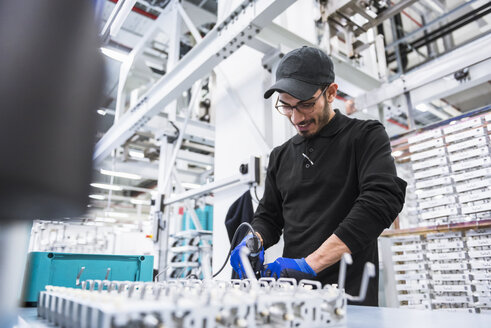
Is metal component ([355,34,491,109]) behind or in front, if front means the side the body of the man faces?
behind

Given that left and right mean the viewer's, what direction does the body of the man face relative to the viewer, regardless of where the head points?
facing the viewer and to the left of the viewer

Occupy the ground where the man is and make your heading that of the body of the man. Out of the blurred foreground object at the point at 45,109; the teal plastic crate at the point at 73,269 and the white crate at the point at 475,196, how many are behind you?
1

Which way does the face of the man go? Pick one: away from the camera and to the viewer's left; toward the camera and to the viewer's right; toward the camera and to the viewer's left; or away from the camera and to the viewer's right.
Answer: toward the camera and to the viewer's left
